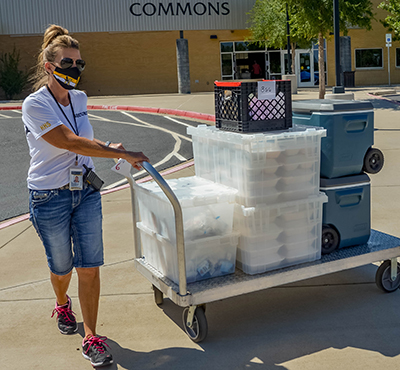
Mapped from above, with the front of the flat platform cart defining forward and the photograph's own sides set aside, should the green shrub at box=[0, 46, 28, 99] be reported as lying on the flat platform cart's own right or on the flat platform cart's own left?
on the flat platform cart's own left

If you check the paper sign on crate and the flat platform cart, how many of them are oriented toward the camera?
1

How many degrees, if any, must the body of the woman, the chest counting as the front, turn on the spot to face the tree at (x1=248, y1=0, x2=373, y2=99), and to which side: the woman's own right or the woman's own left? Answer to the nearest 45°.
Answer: approximately 90° to the woman's own left

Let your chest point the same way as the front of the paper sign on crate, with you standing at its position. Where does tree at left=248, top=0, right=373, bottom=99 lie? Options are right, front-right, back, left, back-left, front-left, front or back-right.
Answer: back

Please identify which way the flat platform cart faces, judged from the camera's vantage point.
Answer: facing away from the viewer and to the right of the viewer

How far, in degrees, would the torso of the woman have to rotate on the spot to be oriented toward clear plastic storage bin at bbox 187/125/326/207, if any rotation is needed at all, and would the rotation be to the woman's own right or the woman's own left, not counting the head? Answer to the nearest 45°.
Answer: approximately 45° to the woman's own left
